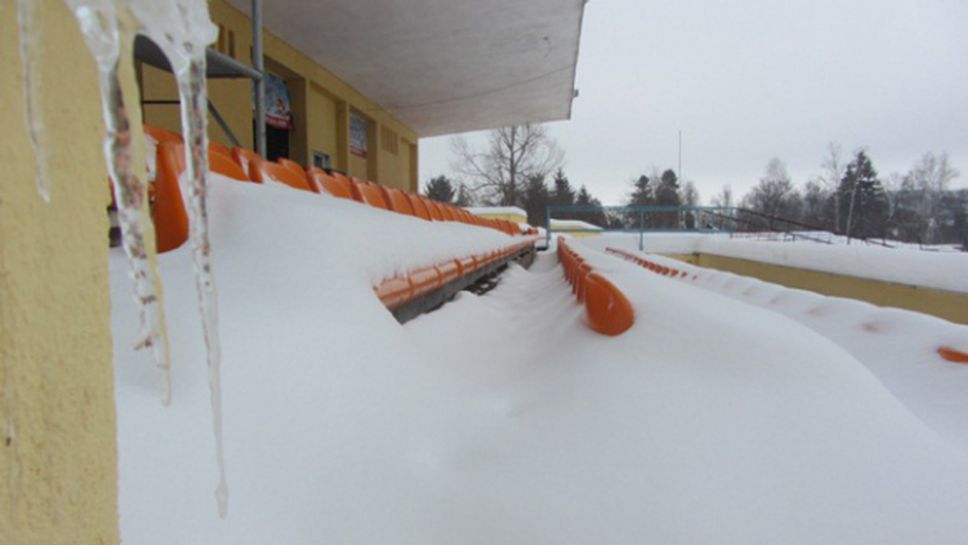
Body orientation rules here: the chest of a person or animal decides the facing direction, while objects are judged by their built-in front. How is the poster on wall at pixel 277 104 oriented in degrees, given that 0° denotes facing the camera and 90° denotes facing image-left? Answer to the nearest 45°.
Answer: approximately 315°

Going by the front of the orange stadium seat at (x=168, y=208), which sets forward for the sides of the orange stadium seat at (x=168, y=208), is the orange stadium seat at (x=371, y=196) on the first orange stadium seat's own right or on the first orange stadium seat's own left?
on the first orange stadium seat's own left

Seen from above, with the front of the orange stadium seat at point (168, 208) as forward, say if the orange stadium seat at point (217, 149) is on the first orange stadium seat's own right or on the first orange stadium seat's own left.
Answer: on the first orange stadium seat's own left

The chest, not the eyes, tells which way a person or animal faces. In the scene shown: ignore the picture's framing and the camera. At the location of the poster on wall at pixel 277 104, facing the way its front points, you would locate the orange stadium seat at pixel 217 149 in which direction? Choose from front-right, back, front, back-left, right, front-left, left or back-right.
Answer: front-right

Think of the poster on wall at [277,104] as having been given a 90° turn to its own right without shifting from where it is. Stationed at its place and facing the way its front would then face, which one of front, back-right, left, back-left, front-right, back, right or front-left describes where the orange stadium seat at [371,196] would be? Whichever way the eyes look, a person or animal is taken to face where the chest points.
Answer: front-left

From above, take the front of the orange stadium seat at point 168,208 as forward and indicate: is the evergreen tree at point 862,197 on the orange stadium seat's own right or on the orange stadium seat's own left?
on the orange stadium seat's own left

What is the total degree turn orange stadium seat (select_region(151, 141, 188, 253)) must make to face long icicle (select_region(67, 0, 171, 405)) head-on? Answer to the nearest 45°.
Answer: approximately 45° to its right

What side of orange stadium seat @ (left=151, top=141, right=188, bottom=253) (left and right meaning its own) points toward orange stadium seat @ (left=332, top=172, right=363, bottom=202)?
left

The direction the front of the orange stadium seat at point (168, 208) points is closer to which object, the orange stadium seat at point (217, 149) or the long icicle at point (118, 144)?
the long icicle

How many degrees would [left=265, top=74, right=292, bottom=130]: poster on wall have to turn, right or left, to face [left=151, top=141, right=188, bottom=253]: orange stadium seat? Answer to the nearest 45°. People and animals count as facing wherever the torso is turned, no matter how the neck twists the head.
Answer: approximately 45° to its right

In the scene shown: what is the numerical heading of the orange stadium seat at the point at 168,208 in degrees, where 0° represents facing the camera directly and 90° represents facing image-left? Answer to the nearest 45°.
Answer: approximately 315°

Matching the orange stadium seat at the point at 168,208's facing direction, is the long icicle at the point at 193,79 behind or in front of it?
in front

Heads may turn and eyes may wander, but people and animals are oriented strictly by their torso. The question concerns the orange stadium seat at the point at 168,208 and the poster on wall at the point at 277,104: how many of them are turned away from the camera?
0

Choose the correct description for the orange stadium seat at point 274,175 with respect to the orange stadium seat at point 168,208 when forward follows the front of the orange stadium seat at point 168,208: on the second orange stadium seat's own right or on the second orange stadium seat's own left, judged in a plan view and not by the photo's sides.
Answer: on the second orange stadium seat's own left

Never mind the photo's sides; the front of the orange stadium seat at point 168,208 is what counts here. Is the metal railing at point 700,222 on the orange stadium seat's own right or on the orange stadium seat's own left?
on the orange stadium seat's own left

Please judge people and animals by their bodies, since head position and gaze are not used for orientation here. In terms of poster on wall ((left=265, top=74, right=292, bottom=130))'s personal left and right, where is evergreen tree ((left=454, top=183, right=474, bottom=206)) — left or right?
on its left

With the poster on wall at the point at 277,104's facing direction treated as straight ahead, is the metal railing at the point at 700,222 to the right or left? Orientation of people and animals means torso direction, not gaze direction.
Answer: on its left

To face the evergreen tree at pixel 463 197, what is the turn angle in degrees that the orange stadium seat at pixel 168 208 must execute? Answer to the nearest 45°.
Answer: approximately 90° to its left

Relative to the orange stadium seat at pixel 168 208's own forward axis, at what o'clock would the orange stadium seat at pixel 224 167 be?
the orange stadium seat at pixel 224 167 is roughly at 8 o'clock from the orange stadium seat at pixel 168 208.

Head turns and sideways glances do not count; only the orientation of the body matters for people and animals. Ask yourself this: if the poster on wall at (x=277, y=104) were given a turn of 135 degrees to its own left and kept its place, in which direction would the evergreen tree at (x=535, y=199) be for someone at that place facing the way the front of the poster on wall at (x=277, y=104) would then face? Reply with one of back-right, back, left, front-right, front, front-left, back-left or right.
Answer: front-right
